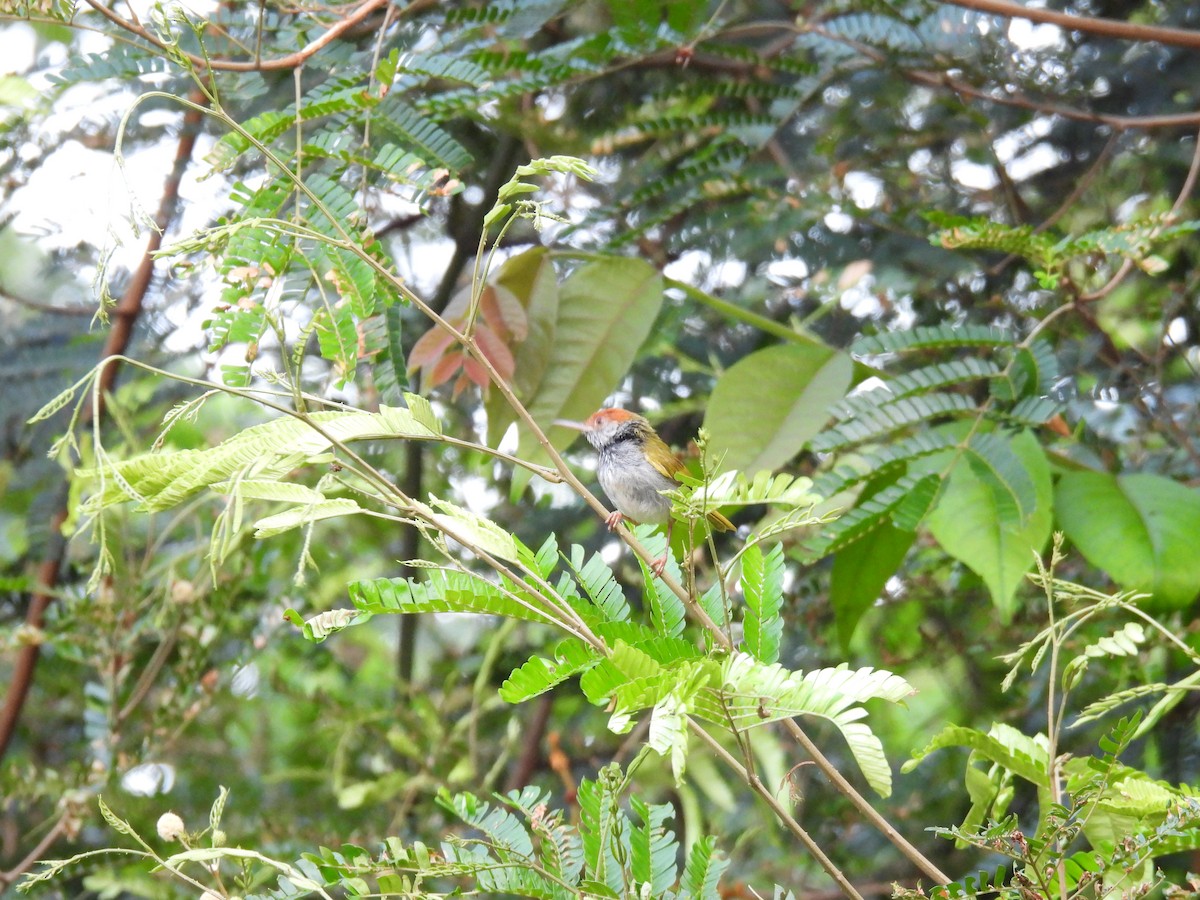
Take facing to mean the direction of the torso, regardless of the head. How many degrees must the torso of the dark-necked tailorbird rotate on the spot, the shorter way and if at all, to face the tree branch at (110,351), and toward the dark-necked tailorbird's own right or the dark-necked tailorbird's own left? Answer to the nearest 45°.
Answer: approximately 45° to the dark-necked tailorbird's own right

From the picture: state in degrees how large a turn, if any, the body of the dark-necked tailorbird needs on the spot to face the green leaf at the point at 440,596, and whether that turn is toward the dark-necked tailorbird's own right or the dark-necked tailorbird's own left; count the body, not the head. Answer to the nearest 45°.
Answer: approximately 45° to the dark-necked tailorbird's own left

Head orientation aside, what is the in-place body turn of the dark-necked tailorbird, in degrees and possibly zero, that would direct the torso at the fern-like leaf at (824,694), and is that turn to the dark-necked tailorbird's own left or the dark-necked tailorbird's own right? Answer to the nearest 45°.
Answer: approximately 135° to the dark-necked tailorbird's own left

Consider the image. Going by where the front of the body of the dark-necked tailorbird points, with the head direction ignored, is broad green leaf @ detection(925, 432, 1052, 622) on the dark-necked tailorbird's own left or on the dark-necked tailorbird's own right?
on the dark-necked tailorbird's own left

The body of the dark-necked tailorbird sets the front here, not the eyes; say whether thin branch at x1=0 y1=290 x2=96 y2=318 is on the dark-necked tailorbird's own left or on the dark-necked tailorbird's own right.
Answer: on the dark-necked tailorbird's own right

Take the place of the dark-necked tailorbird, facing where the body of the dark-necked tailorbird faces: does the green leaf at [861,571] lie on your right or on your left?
on your left

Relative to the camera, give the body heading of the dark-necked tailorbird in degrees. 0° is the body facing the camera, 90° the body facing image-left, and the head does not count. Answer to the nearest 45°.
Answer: approximately 45°

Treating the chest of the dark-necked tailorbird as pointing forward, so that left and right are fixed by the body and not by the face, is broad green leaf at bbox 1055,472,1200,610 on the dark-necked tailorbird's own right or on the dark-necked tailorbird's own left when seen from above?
on the dark-necked tailorbird's own left

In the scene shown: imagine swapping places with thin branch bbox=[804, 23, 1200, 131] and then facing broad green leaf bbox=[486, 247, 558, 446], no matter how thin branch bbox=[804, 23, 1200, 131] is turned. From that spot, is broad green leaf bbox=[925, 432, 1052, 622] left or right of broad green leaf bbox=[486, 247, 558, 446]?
left
